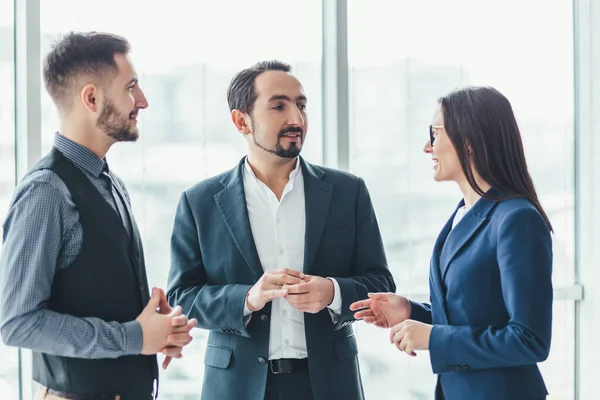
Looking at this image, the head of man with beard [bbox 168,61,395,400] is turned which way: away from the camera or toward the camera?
toward the camera

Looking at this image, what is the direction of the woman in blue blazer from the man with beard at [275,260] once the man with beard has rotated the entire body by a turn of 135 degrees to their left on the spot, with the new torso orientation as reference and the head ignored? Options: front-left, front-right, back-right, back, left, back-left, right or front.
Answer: right

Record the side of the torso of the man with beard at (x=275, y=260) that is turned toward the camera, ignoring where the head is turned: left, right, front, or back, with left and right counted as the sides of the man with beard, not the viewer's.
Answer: front

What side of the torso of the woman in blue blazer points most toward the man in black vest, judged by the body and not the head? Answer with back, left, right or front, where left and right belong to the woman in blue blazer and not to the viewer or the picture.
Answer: front

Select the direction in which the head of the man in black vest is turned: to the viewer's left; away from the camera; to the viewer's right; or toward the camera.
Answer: to the viewer's right

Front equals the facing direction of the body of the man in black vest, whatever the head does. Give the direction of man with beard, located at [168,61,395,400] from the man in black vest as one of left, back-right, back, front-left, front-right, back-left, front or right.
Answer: front-left

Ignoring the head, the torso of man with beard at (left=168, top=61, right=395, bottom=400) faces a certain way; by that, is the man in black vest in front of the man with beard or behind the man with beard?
in front

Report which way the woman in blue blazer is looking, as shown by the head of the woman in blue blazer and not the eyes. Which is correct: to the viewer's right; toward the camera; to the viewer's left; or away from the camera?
to the viewer's left

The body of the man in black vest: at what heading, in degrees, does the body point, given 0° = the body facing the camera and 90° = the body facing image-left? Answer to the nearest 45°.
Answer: approximately 270°

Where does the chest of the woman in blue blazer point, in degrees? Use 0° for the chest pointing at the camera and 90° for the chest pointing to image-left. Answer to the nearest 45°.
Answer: approximately 90°

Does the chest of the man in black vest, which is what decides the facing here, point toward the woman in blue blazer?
yes

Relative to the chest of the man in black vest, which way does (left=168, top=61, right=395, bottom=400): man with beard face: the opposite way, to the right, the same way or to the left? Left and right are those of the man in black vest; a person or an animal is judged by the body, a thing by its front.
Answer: to the right
